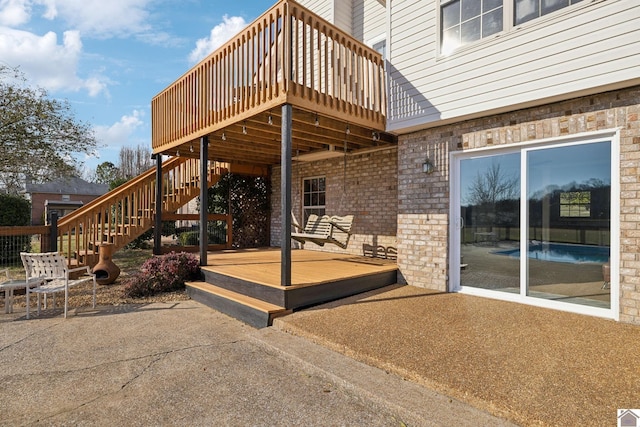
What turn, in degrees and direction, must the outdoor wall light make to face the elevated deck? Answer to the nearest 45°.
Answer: approximately 45° to its right

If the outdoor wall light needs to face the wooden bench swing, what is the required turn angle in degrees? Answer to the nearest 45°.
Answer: approximately 45° to its right

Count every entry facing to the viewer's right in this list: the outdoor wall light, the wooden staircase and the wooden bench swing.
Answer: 0

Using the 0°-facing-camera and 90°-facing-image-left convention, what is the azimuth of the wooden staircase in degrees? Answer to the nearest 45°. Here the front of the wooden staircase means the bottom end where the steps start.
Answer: approximately 45°

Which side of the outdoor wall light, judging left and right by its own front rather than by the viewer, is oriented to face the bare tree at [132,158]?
right

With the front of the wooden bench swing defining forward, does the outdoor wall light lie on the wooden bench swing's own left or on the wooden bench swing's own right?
on the wooden bench swing's own left

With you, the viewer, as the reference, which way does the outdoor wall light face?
facing the viewer and to the left of the viewer

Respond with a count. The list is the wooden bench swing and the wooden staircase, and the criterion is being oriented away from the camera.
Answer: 0

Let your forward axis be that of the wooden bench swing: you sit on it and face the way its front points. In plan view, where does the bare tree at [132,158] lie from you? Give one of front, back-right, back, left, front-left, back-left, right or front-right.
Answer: right

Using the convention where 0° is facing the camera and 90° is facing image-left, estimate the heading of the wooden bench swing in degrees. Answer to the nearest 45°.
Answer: approximately 45°

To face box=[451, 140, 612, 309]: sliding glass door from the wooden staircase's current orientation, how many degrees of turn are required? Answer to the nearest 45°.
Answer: approximately 90° to its left

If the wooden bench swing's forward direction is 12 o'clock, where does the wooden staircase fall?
The wooden staircase is roughly at 2 o'clock from the wooden bench swing.

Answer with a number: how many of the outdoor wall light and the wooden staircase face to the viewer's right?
0

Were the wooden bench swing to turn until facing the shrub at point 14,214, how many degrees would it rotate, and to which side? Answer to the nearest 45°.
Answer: approximately 45° to its right
